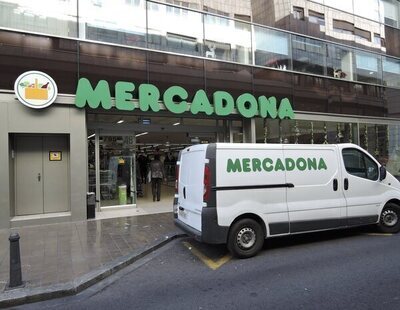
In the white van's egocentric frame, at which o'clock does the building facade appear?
The building facade is roughly at 9 o'clock from the white van.

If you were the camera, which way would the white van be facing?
facing away from the viewer and to the right of the viewer
